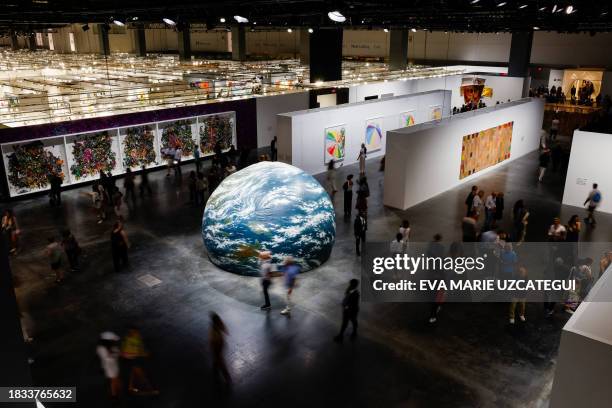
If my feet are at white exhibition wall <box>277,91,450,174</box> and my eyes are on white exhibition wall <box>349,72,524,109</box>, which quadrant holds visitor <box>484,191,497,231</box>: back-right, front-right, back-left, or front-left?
back-right

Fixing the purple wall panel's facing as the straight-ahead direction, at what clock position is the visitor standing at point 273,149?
The visitor standing is roughly at 11 o'clock from the purple wall panel.

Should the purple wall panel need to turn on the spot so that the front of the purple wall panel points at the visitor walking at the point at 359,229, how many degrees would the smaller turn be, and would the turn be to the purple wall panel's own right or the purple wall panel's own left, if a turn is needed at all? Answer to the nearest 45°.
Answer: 0° — it already faces them

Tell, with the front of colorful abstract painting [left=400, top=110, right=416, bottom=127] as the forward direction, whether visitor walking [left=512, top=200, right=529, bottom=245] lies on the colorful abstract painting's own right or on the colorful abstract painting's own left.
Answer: on the colorful abstract painting's own left

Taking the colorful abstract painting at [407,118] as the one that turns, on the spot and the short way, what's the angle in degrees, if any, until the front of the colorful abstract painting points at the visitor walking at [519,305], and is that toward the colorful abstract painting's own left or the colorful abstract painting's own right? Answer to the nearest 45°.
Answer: approximately 45° to the colorful abstract painting's own left
